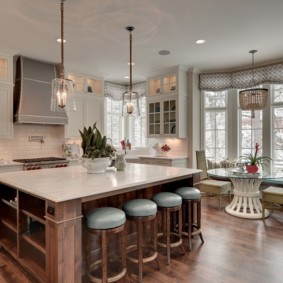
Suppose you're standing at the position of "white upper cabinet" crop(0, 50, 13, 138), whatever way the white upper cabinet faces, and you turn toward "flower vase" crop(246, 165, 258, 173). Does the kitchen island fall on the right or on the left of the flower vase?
right

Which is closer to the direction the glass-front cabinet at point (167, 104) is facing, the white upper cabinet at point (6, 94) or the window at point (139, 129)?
the white upper cabinet

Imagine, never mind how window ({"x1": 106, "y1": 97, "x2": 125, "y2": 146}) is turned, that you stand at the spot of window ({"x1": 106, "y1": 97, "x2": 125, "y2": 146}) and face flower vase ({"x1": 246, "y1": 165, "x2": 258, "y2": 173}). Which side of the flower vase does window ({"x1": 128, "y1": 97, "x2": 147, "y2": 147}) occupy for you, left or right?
left

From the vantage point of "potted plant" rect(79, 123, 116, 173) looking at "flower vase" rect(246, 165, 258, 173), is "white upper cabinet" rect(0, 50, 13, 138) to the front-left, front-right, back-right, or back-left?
back-left

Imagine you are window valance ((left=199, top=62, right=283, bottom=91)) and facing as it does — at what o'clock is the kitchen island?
The kitchen island is roughly at 11 o'clock from the window valance.

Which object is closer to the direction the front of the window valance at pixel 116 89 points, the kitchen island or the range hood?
the kitchen island

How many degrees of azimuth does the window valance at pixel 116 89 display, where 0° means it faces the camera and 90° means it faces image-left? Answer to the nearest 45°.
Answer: approximately 0°

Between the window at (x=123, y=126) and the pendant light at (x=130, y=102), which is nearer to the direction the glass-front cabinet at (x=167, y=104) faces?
the pendant light
